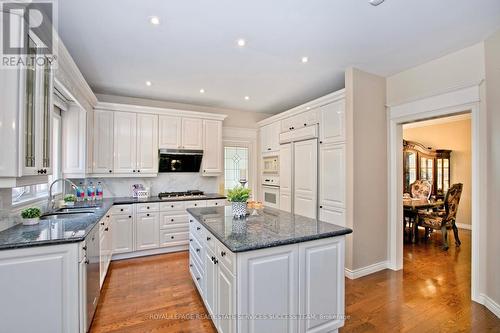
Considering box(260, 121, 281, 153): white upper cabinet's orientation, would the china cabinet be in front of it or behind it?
behind

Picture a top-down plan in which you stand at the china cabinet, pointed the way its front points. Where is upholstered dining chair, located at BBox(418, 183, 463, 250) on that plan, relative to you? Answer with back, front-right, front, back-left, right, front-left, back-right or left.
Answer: front-left

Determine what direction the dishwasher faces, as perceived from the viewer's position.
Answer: facing to the right of the viewer

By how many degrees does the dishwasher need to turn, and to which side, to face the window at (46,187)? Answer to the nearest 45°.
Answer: approximately 90° to its left

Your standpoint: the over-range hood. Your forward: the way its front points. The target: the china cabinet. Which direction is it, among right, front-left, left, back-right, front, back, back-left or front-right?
left

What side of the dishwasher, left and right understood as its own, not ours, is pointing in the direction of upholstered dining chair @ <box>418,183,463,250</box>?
front

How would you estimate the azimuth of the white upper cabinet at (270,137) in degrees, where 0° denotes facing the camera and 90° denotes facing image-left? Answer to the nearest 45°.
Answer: approximately 45°

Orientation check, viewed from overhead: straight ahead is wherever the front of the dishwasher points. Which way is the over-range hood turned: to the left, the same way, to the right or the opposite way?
to the right

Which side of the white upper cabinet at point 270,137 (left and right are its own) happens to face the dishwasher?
front

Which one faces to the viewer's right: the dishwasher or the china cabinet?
the dishwasher

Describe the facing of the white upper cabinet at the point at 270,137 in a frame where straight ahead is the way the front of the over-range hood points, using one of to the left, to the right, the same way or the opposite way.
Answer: to the right
